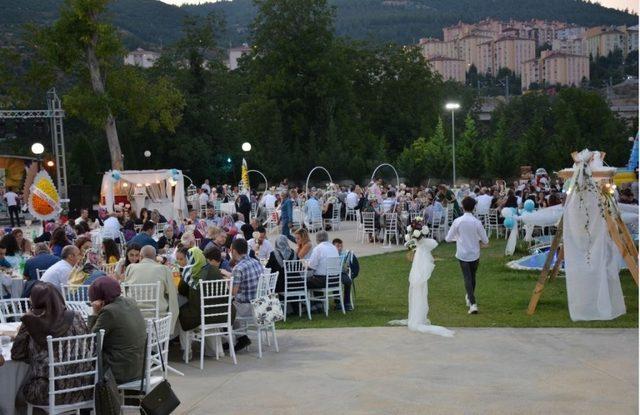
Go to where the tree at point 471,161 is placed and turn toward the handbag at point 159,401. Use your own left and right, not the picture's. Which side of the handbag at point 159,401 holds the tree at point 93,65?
right

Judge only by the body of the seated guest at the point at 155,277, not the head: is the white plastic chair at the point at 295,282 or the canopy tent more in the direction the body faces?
the canopy tent

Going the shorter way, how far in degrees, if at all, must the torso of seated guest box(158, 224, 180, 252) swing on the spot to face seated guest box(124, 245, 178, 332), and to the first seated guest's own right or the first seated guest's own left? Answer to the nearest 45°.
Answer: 0° — they already face them

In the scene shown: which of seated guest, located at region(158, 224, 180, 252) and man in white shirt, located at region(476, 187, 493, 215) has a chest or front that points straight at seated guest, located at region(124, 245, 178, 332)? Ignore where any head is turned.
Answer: seated guest, located at region(158, 224, 180, 252)

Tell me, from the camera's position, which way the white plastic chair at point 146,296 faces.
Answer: facing away from the viewer

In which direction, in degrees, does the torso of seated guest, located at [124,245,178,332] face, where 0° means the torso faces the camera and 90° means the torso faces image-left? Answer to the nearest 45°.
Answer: approximately 180°

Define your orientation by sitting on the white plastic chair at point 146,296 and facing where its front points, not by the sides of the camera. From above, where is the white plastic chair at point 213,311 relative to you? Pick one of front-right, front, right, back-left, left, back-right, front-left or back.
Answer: front-right
